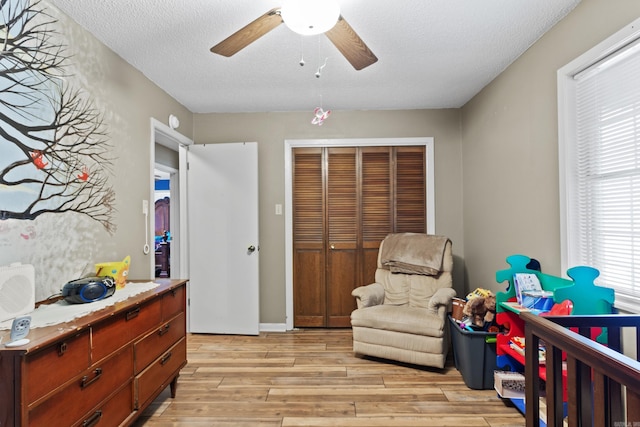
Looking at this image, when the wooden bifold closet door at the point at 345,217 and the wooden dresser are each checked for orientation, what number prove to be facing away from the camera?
0

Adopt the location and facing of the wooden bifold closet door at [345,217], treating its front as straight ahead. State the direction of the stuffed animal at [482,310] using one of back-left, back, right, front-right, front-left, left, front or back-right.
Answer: front-left

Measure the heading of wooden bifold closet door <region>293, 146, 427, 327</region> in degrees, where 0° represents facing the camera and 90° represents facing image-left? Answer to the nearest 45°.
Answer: approximately 0°

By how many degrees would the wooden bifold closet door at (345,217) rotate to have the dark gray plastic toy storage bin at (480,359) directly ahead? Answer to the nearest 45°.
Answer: approximately 45° to its left

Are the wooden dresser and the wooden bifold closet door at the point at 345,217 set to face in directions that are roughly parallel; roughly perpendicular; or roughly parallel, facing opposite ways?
roughly perpendicular

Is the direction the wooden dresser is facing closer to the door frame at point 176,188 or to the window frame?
the window frame

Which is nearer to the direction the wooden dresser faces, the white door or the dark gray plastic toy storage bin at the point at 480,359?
the dark gray plastic toy storage bin

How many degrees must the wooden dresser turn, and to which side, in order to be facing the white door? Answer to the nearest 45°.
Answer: approximately 90° to its left

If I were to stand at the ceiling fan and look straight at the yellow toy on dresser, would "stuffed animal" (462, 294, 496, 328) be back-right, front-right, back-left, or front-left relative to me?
back-right

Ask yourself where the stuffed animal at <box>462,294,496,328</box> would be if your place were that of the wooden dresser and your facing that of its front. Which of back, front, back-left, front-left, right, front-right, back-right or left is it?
front-left

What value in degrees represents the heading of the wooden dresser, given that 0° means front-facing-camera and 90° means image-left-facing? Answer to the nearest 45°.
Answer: approximately 315°

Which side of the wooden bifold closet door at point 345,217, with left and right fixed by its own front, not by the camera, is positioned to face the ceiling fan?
front

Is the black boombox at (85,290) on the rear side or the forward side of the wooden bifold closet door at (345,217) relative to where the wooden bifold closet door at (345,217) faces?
on the forward side

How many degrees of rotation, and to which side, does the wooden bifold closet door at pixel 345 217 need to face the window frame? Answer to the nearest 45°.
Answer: approximately 45° to its left

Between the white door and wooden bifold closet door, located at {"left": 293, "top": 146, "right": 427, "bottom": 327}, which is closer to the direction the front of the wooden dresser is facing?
the wooden bifold closet door

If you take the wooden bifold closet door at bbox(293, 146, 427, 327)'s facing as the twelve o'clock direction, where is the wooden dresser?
The wooden dresser is roughly at 1 o'clock from the wooden bifold closet door.
